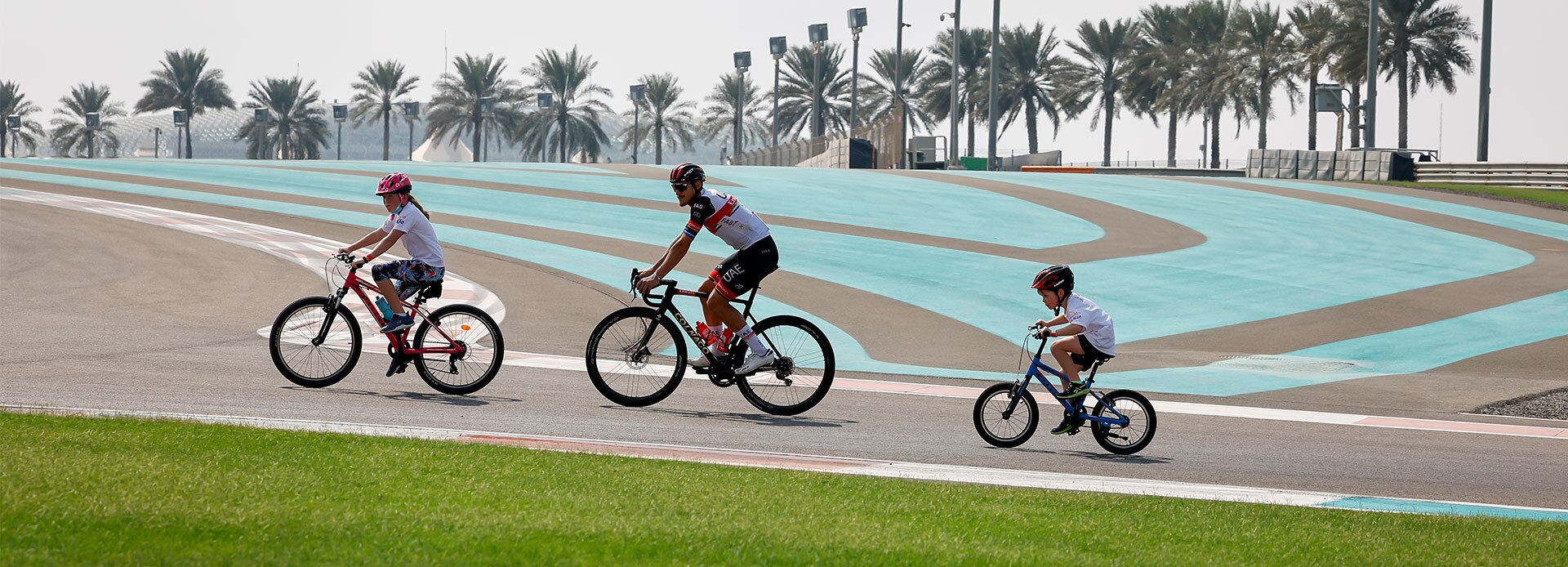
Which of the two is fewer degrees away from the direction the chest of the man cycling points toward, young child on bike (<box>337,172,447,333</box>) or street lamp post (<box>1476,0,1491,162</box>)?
the young child on bike

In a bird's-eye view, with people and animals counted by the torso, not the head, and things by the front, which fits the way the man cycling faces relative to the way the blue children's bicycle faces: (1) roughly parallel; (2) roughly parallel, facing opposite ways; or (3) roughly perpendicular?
roughly parallel

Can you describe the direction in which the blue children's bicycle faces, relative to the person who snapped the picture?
facing to the left of the viewer

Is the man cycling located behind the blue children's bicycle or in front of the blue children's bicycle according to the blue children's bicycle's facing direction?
in front

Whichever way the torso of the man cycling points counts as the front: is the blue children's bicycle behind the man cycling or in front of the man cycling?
behind

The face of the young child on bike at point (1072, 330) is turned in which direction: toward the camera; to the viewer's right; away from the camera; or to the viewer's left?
to the viewer's left

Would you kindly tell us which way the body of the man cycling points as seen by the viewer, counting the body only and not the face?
to the viewer's left

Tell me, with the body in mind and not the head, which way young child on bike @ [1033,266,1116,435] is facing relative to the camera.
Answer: to the viewer's left

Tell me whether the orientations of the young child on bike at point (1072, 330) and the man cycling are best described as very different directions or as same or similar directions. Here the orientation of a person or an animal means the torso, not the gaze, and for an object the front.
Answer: same or similar directions

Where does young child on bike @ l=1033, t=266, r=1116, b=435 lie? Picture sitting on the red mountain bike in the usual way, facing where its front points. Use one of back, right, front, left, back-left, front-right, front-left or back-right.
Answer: back-left

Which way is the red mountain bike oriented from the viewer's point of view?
to the viewer's left

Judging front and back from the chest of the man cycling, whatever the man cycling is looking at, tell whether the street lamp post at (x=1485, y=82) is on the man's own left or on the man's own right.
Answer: on the man's own right

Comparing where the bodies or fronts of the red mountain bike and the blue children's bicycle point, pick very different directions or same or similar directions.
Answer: same or similar directions

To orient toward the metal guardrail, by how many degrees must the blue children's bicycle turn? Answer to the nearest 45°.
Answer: approximately 90° to its right
